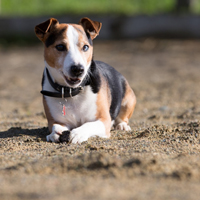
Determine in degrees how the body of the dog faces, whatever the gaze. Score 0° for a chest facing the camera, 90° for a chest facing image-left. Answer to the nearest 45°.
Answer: approximately 45°
